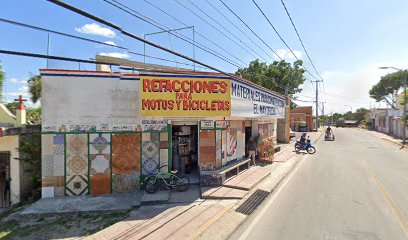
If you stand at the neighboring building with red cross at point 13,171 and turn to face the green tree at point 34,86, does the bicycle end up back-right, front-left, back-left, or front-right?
back-right

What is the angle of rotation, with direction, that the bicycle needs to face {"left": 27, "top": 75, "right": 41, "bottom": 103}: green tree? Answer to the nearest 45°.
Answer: approximately 45° to its right

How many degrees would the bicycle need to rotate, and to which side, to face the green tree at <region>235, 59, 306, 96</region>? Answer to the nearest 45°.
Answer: approximately 135° to its right

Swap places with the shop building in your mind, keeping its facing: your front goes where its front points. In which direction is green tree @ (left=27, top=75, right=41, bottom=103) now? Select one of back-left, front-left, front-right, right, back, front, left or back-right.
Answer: back

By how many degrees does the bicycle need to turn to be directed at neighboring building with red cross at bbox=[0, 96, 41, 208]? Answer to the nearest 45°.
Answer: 0° — it already faces it

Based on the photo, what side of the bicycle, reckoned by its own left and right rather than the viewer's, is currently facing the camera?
left

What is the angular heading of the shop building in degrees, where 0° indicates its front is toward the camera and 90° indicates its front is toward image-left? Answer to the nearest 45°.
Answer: approximately 315°

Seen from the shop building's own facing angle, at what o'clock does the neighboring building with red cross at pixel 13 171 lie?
The neighboring building with red cross is roughly at 3 o'clock from the shop building.
